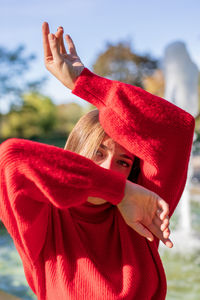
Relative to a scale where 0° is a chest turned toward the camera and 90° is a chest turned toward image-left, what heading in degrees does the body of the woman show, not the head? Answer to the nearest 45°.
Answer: approximately 0°

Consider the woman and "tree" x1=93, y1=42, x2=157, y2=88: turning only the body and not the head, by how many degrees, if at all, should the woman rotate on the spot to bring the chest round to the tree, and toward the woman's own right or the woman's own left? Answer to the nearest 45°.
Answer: approximately 180°
